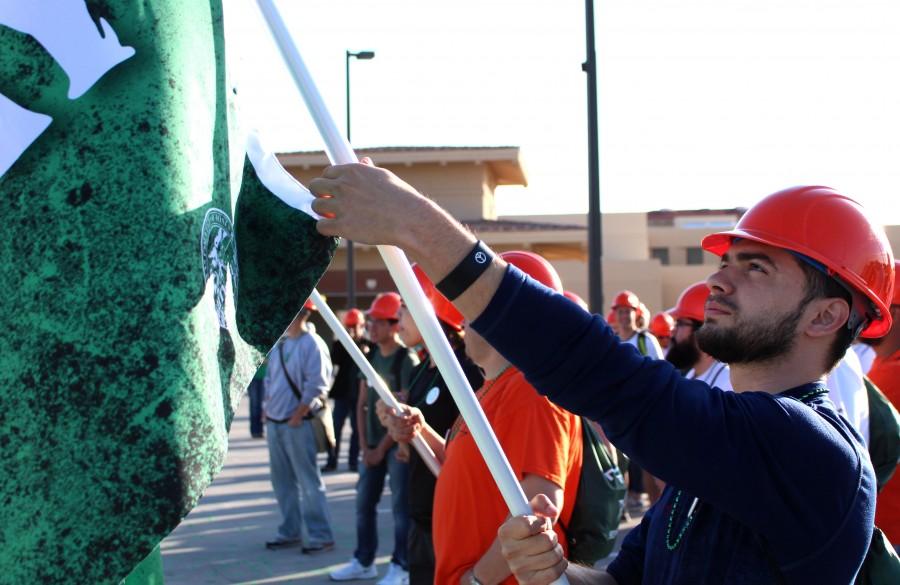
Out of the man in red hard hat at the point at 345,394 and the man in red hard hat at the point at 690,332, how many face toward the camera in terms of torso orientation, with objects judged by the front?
1

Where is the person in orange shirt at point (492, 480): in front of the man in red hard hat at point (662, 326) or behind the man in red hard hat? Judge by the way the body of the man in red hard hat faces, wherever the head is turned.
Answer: in front

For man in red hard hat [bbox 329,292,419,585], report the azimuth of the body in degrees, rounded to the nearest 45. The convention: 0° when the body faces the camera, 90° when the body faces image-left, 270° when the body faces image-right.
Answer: approximately 45°

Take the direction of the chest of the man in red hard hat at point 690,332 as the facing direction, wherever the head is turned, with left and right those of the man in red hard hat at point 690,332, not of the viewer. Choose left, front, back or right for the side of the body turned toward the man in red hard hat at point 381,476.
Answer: front

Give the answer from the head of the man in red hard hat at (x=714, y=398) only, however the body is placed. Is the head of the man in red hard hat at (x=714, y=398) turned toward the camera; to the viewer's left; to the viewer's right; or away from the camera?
to the viewer's left

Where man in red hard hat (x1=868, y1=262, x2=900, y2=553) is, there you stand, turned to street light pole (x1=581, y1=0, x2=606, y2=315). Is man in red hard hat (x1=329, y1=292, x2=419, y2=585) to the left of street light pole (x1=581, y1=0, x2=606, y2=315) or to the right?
left

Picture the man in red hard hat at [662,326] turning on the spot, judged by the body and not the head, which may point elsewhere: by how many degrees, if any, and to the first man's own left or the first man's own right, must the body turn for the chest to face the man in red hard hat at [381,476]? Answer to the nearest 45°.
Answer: approximately 45° to the first man's own left

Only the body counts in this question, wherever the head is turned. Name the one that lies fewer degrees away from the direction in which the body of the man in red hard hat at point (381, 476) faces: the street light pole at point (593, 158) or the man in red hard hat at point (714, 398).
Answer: the man in red hard hat

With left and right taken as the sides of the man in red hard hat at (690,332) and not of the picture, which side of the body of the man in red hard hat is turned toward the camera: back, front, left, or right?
left

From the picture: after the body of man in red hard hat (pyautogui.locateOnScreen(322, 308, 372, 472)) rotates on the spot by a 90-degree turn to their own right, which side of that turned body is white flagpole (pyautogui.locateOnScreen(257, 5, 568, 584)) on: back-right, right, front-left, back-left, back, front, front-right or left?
left

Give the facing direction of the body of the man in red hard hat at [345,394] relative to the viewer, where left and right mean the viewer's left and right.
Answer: facing the viewer

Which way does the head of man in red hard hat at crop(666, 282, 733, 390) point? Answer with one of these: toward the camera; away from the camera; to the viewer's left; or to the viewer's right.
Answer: to the viewer's left

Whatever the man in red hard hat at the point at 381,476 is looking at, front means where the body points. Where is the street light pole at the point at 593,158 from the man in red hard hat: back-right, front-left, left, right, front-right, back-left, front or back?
back

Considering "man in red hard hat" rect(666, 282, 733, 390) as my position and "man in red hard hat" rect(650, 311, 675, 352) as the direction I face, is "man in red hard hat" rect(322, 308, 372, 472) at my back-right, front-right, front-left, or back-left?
front-left
